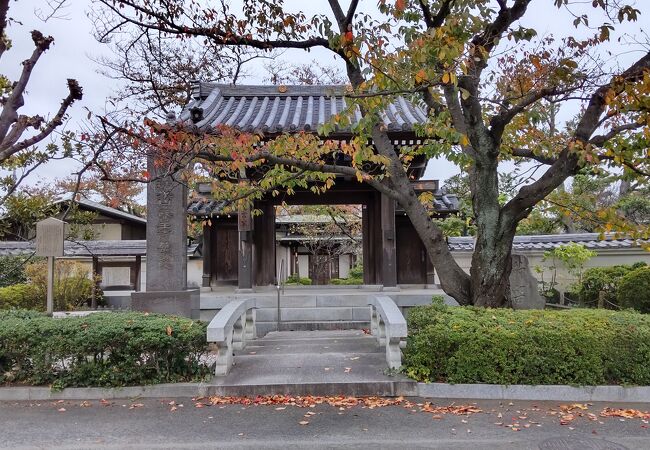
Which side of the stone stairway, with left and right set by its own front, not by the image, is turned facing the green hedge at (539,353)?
left

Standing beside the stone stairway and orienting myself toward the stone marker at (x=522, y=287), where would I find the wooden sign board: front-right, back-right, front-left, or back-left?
back-left

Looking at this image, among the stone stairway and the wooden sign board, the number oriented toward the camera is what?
2

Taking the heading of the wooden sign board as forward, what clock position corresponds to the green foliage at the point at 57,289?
The green foliage is roughly at 6 o'clock from the wooden sign board.

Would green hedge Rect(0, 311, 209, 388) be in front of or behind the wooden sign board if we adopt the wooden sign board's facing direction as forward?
in front

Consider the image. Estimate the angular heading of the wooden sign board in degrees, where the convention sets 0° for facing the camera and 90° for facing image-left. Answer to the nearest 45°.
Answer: approximately 0°

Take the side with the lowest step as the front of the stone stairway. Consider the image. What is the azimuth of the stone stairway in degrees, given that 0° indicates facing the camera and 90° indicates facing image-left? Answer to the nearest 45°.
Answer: approximately 0°

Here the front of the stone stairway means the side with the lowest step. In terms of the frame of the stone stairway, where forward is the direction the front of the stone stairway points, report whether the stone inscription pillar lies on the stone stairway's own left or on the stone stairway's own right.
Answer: on the stone stairway's own right

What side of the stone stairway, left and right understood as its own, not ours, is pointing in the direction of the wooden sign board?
right

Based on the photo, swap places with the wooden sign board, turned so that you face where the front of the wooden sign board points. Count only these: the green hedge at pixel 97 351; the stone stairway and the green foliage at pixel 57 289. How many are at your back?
1

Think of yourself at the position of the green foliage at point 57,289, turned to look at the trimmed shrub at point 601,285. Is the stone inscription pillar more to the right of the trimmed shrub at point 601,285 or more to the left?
right

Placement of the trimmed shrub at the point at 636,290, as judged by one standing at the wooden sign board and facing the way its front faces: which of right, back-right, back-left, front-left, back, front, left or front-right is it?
left
